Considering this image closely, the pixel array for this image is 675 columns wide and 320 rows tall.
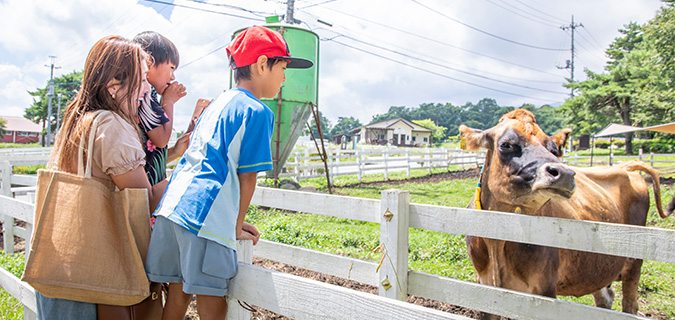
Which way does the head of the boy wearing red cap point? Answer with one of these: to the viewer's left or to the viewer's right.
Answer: to the viewer's right

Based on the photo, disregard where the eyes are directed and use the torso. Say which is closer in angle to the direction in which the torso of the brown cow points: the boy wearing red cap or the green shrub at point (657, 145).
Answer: the boy wearing red cap

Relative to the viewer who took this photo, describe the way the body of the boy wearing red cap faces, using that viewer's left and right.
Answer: facing away from the viewer and to the right of the viewer

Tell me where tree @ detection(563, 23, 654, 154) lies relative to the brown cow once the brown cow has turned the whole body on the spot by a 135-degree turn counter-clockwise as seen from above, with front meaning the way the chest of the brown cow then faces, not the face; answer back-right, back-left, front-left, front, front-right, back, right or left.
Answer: left

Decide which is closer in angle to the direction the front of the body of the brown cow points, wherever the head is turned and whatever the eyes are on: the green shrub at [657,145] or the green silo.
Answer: the green silo

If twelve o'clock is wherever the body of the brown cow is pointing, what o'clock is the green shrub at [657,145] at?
The green shrub is roughly at 5 o'clock from the brown cow.

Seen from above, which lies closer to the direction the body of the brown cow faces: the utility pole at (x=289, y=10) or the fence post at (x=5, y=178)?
the fence post

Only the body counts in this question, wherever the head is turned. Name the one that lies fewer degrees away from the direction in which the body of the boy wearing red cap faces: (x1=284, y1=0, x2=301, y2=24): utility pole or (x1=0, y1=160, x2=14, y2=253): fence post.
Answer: the utility pole
